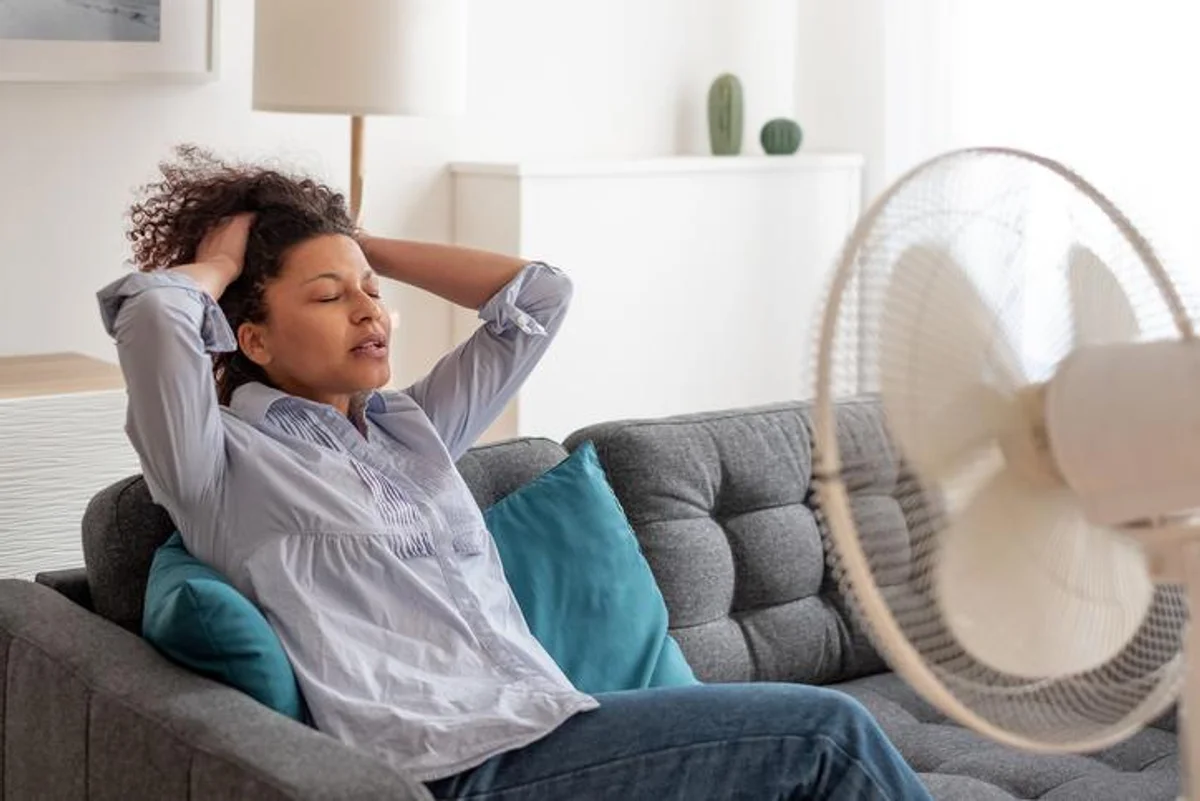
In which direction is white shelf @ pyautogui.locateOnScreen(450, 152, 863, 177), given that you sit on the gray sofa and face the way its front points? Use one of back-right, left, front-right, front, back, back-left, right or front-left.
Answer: back-left

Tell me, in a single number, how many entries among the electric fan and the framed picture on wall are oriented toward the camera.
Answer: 1

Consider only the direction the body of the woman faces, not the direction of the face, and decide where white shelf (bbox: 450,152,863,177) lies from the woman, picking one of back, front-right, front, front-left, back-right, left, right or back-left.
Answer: back-left

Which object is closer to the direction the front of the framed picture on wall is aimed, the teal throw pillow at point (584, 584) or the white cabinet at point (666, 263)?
the teal throw pillow

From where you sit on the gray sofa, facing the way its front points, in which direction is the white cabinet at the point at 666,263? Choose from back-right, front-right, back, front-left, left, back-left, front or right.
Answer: back-left

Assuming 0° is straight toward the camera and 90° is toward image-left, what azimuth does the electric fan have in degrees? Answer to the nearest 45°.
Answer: approximately 135°

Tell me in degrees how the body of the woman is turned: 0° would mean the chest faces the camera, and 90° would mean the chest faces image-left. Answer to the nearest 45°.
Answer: approximately 315°

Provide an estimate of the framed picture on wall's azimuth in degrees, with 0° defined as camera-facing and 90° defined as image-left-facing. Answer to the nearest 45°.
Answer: approximately 0°
